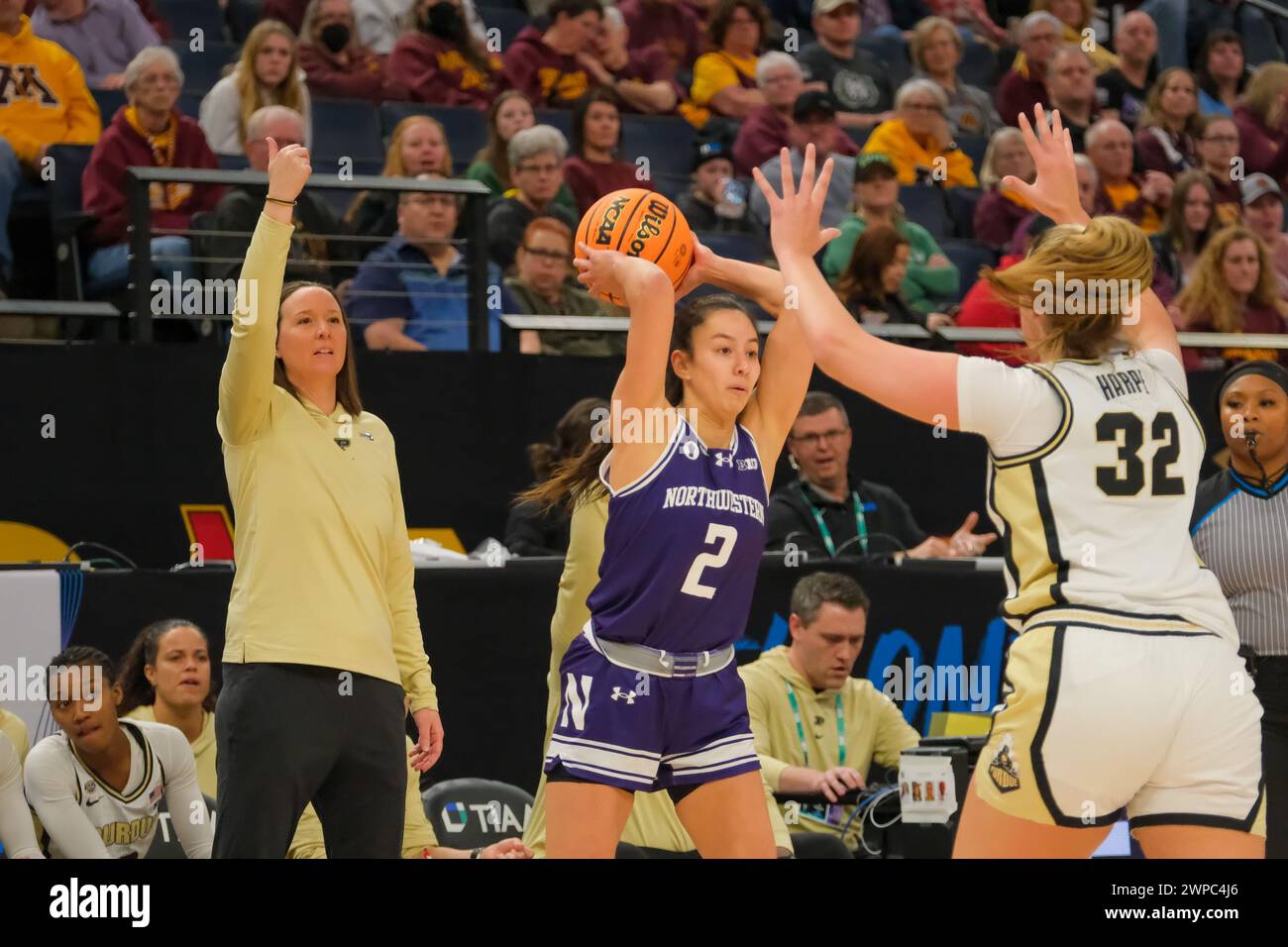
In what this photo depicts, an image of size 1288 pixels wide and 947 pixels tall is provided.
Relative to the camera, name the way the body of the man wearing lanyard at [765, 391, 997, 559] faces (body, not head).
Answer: toward the camera

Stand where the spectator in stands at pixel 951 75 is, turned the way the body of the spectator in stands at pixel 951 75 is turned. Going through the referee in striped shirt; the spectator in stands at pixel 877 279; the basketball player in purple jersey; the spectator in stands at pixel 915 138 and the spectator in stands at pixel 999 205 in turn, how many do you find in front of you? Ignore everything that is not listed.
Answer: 5

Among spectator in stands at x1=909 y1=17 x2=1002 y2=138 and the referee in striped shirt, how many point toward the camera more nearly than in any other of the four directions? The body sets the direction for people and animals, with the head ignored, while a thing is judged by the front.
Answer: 2

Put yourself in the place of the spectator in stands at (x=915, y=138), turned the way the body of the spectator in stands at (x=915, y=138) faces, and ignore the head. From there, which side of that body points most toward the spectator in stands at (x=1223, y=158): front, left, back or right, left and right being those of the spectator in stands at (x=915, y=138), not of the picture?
left

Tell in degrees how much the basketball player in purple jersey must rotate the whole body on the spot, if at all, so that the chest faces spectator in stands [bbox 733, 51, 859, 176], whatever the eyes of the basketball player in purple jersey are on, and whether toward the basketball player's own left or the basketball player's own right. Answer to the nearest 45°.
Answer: approximately 135° to the basketball player's own left

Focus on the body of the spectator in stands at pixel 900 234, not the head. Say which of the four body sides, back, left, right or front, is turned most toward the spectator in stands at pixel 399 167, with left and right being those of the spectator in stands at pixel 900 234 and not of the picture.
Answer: right

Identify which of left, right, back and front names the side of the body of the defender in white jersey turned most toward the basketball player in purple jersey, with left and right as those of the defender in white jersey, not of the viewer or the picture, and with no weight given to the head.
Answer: front

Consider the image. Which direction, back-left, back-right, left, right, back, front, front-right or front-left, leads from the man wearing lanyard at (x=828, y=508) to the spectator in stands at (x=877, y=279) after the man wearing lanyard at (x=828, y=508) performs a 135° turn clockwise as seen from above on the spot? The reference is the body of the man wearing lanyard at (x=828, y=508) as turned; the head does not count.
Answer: front-right

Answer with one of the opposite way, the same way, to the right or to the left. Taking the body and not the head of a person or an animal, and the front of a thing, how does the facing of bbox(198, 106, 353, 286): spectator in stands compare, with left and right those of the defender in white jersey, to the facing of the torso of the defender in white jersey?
the opposite way

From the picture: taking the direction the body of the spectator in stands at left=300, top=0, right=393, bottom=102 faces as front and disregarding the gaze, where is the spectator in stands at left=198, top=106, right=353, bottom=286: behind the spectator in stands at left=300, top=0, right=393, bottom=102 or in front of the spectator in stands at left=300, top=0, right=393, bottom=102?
in front

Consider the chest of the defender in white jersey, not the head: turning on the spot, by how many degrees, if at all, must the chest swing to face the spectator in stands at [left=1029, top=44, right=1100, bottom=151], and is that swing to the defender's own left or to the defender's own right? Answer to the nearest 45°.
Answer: approximately 45° to the defender's own right

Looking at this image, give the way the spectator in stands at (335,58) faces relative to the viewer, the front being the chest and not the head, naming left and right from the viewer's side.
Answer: facing the viewer

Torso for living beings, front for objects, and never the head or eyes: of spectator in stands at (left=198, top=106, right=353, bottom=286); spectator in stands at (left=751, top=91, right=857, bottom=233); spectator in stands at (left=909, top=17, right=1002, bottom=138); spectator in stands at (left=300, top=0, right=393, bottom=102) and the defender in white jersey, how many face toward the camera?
4

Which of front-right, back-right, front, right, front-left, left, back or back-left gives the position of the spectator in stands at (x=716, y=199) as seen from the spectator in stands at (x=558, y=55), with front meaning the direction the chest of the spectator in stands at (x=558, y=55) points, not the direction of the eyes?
front

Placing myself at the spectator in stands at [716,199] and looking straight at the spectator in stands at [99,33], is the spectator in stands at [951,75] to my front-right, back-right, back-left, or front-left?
back-right

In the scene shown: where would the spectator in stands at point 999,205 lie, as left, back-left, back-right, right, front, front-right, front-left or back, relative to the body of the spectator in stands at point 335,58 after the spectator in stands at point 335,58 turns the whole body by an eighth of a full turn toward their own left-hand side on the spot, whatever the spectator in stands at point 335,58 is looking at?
front-left

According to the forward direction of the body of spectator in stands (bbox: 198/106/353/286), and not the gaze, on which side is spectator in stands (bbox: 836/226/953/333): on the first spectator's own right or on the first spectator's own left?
on the first spectator's own left

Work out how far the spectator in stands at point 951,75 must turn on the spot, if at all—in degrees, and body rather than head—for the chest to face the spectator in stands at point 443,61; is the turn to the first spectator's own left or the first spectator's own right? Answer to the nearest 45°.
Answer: approximately 45° to the first spectator's own right
